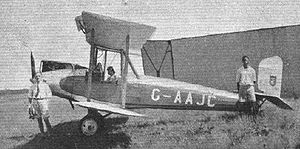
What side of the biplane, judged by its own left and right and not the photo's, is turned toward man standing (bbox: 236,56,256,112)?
back

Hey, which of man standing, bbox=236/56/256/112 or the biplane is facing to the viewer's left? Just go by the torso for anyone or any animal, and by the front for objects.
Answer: the biplane

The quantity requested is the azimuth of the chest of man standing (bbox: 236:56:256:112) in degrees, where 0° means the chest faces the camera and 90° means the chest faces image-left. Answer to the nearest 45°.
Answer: approximately 0°

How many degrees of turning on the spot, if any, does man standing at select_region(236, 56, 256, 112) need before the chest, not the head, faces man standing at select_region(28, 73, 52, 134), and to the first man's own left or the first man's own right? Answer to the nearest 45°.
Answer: approximately 90° to the first man's own right

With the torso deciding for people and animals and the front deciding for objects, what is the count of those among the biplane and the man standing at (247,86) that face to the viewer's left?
1

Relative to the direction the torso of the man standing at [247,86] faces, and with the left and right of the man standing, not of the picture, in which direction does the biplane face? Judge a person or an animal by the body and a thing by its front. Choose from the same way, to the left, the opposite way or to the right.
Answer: to the right

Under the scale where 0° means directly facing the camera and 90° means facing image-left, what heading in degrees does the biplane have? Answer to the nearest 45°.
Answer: approximately 90°

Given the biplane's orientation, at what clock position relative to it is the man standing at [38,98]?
The man standing is roughly at 12 o'clock from the biplane.
